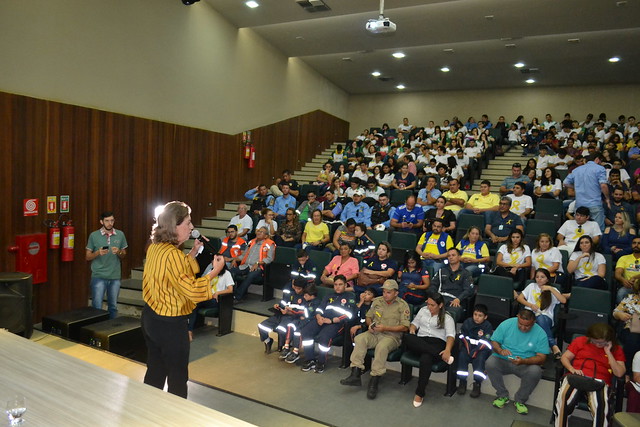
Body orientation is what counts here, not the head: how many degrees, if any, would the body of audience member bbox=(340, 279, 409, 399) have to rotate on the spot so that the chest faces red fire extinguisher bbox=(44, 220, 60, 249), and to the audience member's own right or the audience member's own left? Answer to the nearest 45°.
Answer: approximately 45° to the audience member's own right

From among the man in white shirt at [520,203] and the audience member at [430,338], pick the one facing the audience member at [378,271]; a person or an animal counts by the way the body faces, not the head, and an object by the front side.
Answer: the man in white shirt

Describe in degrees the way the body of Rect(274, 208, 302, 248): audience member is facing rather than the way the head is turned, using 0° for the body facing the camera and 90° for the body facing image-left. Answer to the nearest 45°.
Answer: approximately 45°

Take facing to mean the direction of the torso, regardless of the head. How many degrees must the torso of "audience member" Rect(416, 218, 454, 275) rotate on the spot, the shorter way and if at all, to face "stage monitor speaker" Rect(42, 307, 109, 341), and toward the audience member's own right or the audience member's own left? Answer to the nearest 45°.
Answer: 0° — they already face it

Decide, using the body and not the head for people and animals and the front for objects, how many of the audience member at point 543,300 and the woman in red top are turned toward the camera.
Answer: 2

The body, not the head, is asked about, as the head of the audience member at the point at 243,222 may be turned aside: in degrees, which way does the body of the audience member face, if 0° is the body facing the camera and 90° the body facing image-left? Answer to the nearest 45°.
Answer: approximately 45°

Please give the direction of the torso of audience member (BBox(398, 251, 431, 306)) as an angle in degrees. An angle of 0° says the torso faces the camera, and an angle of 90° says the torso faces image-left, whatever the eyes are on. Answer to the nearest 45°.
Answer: approximately 45°

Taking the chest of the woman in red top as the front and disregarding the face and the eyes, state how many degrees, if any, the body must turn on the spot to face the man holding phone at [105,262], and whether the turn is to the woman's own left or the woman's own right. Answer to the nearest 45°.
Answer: approximately 90° to the woman's own right

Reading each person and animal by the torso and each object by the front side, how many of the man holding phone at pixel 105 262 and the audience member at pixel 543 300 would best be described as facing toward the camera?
2

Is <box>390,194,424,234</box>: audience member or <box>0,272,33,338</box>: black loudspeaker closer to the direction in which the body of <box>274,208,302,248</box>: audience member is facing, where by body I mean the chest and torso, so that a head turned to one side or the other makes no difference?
the black loudspeaker
